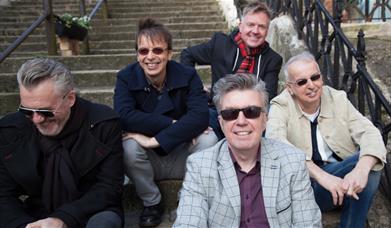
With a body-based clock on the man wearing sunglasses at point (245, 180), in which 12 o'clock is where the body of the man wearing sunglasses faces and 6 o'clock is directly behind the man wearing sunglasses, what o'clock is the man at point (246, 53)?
The man is roughly at 6 o'clock from the man wearing sunglasses.

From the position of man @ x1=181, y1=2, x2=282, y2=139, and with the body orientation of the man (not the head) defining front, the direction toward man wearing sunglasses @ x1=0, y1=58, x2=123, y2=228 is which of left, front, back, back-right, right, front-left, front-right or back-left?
front-right

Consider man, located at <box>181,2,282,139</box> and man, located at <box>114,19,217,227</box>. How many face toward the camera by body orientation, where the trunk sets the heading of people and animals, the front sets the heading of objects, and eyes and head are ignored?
2

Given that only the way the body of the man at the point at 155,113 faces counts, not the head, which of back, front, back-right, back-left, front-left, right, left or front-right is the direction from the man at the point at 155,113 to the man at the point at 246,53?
back-left

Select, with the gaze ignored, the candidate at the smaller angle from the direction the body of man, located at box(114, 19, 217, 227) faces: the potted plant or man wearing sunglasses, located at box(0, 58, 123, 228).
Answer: the man wearing sunglasses

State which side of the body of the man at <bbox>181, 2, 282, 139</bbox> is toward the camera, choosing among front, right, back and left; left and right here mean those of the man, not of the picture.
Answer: front

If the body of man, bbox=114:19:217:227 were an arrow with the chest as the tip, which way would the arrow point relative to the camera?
toward the camera

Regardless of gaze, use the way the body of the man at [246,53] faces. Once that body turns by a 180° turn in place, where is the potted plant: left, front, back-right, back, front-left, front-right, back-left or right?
front-left

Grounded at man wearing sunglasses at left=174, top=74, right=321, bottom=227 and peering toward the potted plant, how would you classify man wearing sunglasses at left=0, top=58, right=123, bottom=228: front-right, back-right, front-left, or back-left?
front-left
